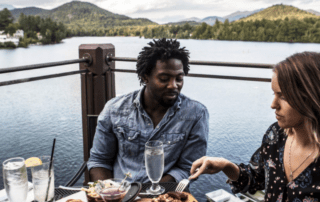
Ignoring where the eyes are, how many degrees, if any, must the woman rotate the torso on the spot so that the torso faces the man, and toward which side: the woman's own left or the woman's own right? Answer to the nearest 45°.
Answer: approximately 90° to the woman's own right

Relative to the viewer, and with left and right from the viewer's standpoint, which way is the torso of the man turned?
facing the viewer

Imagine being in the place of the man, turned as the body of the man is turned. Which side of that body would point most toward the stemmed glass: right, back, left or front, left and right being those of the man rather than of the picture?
front

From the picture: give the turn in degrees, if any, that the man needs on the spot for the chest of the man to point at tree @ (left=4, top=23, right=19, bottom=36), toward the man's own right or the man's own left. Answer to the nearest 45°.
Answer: approximately 135° to the man's own right

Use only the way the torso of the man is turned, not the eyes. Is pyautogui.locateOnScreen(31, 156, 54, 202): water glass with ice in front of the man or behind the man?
in front

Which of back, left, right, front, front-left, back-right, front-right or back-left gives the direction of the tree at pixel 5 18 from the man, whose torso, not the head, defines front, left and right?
back-right

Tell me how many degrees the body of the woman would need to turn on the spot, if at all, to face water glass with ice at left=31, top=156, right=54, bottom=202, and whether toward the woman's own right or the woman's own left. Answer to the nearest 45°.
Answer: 0° — they already face it

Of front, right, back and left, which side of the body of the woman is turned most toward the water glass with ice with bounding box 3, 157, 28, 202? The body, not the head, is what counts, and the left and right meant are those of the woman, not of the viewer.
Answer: front

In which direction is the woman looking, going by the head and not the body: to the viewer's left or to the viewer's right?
to the viewer's left

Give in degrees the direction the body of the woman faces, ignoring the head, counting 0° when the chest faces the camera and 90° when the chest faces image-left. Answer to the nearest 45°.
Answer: approximately 45°

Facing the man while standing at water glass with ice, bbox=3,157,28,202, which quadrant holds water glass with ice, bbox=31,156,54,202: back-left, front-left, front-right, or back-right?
front-right

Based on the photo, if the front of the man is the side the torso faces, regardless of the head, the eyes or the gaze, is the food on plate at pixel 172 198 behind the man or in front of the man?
in front

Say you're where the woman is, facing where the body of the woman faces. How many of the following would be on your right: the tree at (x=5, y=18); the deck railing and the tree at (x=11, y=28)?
3

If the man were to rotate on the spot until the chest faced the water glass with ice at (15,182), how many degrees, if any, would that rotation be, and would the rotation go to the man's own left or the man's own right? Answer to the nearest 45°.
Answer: approximately 45° to the man's own right

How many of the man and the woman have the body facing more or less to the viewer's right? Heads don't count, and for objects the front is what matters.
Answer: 0
